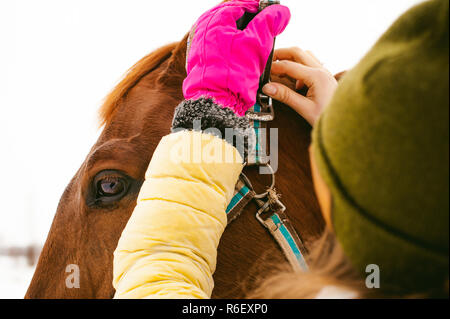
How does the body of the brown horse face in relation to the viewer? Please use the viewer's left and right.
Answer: facing to the left of the viewer
